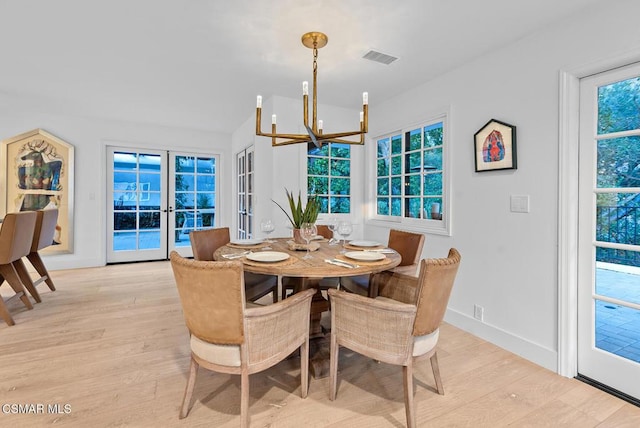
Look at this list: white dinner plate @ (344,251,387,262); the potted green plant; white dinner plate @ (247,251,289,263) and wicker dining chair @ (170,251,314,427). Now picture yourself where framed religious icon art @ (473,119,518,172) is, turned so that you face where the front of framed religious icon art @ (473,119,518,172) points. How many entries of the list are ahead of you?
4

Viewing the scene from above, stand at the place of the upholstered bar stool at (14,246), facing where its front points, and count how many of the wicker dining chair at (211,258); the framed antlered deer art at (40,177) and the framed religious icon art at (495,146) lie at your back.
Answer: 2

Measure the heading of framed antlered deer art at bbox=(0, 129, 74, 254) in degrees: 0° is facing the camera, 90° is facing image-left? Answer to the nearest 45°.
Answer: approximately 0°

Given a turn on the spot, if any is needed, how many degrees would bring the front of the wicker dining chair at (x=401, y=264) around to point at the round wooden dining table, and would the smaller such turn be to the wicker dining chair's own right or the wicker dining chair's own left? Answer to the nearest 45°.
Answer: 0° — it already faces it

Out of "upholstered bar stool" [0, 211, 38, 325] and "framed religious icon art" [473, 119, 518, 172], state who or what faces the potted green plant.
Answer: the framed religious icon art

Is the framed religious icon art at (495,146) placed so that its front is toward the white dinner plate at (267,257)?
yes

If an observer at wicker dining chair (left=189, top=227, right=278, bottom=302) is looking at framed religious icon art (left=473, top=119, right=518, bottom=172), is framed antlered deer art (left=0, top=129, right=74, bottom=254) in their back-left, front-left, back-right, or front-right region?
back-left

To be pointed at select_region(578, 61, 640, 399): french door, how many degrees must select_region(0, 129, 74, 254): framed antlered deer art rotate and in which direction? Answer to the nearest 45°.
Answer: approximately 45° to its left

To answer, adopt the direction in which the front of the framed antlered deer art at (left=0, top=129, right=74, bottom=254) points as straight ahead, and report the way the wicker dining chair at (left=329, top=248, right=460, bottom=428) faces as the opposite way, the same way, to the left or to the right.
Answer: the opposite way
